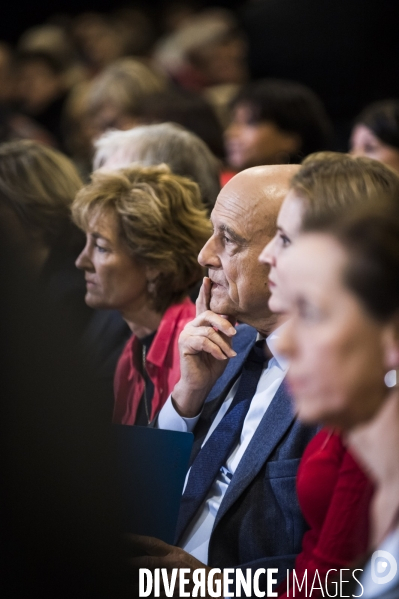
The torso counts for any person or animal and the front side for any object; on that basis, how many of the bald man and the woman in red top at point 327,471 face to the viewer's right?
0

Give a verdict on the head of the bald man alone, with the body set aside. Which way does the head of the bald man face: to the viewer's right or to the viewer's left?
to the viewer's left

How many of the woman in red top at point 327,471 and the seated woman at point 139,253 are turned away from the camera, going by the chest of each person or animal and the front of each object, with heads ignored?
0

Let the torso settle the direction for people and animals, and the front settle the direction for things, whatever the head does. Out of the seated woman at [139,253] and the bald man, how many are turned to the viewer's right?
0

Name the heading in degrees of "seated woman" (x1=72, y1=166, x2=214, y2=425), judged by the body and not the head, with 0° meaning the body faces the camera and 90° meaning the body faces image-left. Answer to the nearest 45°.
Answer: approximately 45°

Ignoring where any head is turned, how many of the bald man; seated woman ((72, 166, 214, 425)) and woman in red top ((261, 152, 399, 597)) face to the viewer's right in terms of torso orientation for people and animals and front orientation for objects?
0

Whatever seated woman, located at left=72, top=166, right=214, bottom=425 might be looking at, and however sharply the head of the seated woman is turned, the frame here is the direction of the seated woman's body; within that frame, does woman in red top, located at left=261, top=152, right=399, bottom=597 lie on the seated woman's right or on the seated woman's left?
on the seated woman's left

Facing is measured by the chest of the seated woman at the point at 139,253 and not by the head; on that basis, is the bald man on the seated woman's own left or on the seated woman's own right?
on the seated woman's own left

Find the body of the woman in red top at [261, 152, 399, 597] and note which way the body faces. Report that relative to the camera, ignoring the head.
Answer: to the viewer's left

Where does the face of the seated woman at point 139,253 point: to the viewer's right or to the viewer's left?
to the viewer's left
